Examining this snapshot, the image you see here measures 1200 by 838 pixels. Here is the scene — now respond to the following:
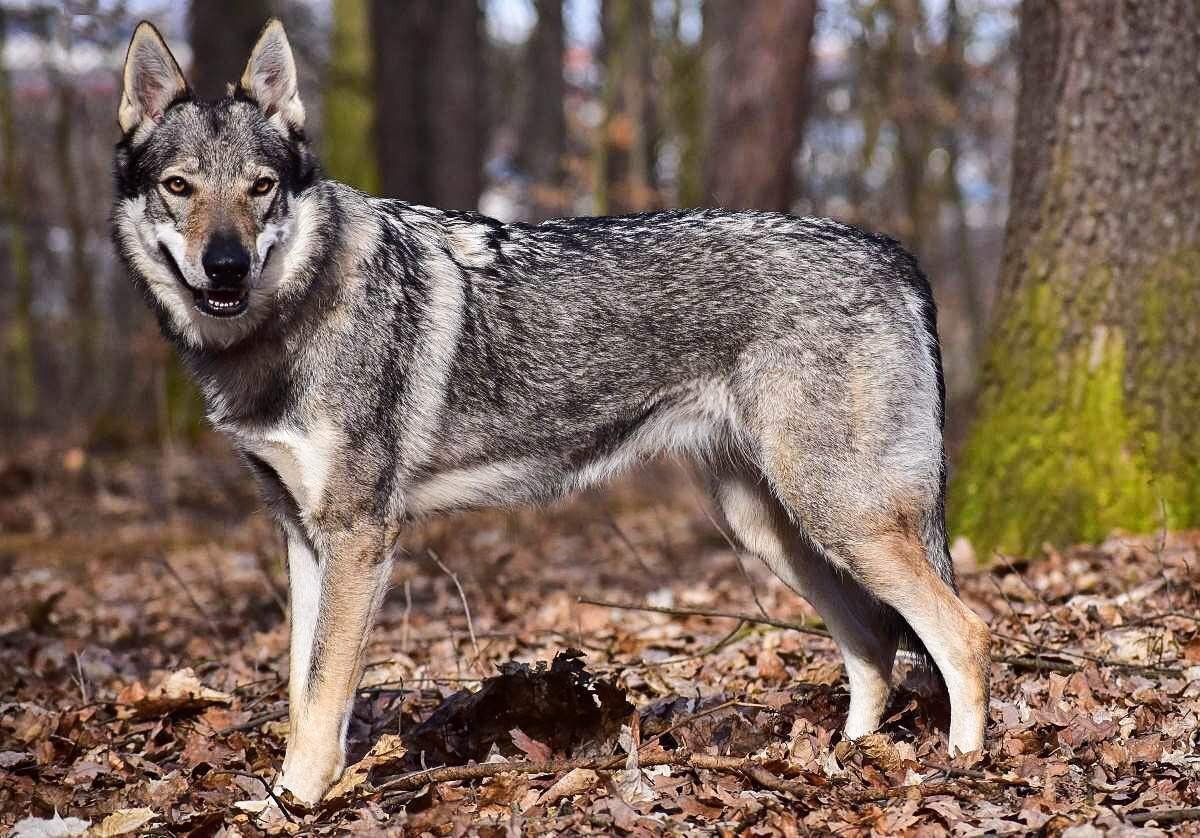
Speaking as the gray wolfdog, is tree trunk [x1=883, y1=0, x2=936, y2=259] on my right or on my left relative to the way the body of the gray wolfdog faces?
on my right

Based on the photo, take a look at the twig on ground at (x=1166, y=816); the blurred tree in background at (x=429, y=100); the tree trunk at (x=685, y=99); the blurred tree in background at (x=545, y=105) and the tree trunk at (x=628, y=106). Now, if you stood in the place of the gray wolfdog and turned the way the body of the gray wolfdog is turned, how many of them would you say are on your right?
4

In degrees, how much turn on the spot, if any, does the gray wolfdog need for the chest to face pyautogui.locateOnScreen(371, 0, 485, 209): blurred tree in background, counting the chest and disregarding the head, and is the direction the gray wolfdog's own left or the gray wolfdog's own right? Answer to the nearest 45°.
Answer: approximately 90° to the gray wolfdog's own right

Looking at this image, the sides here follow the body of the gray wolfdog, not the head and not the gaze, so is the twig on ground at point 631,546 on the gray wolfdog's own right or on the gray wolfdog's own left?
on the gray wolfdog's own right

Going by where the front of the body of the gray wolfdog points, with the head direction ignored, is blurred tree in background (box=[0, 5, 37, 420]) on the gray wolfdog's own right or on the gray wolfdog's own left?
on the gray wolfdog's own right

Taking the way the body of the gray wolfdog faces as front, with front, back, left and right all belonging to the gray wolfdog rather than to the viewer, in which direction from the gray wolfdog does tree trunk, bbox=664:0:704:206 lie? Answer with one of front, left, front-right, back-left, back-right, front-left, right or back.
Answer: right

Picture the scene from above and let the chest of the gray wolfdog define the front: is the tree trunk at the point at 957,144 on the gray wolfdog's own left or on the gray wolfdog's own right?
on the gray wolfdog's own right

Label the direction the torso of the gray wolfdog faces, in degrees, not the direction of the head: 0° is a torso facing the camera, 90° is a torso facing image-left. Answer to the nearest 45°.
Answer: approximately 90°

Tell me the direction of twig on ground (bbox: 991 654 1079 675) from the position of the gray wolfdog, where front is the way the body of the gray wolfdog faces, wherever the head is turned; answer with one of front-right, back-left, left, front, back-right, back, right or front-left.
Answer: back

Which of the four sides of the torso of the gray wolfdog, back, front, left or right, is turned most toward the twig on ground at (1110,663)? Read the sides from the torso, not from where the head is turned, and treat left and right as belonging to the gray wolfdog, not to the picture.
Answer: back

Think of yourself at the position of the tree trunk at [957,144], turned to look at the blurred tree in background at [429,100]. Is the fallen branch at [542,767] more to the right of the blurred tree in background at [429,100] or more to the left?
left
